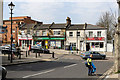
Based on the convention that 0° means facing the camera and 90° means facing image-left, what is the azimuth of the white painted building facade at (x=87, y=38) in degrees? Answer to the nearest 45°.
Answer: approximately 0°
